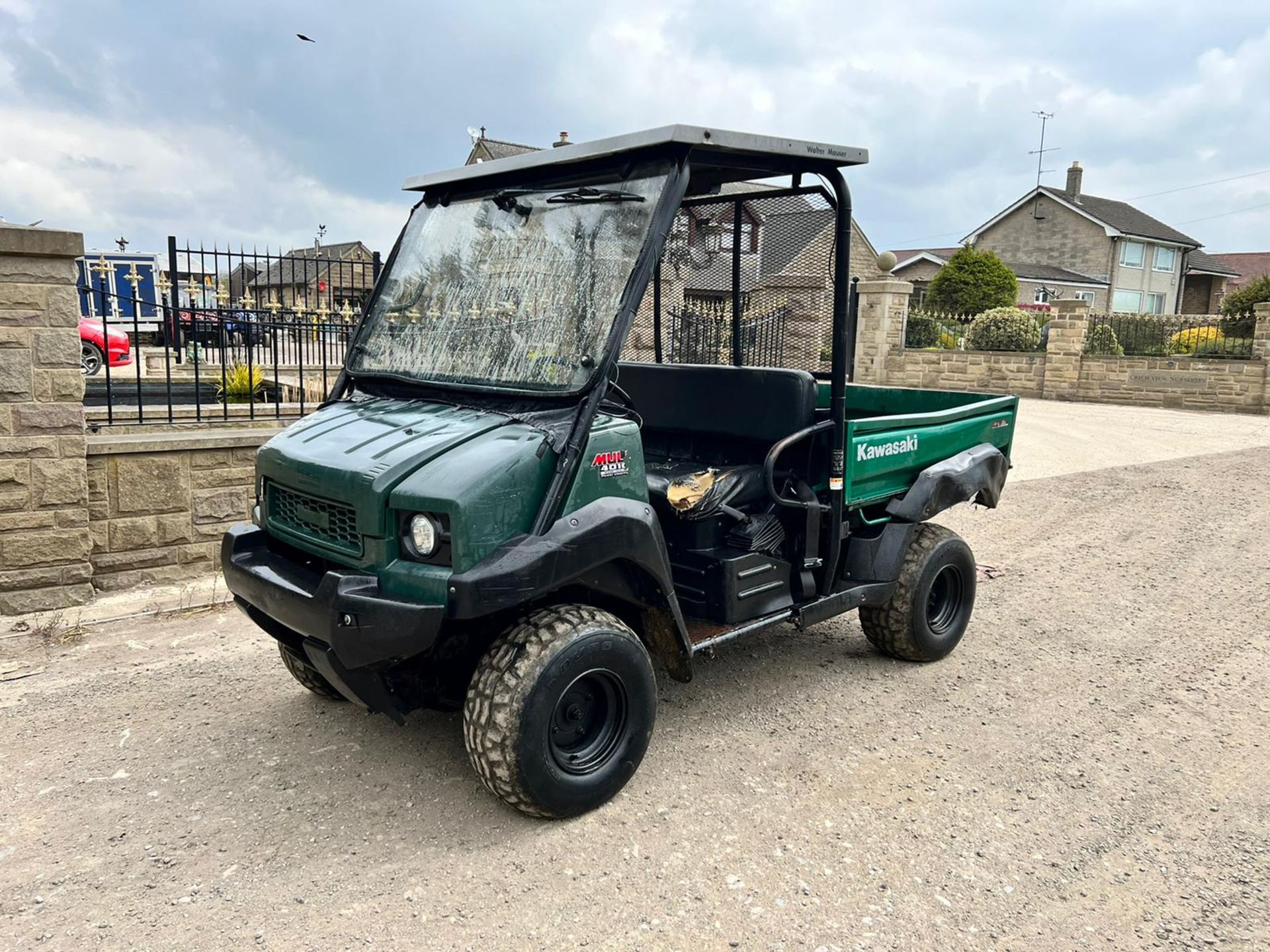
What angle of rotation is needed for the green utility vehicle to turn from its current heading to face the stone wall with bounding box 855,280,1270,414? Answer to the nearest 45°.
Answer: approximately 180°

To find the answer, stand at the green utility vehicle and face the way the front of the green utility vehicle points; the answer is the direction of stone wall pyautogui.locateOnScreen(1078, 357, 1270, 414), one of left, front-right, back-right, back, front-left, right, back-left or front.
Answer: back

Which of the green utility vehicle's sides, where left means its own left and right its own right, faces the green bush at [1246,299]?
back

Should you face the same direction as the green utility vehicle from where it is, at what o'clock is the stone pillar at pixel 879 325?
The stone pillar is roughly at 5 o'clock from the green utility vehicle.

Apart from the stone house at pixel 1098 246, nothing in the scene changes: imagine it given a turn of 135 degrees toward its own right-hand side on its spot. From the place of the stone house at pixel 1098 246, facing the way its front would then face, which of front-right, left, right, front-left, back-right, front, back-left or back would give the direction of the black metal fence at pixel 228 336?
left

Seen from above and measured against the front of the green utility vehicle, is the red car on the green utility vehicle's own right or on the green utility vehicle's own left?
on the green utility vehicle's own right

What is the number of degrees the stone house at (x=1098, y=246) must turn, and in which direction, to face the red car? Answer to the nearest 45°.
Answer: approximately 45° to its right

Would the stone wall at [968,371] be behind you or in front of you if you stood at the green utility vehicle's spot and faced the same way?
behind

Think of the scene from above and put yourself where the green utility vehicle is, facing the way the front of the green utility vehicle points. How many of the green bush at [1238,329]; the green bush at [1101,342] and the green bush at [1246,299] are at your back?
3

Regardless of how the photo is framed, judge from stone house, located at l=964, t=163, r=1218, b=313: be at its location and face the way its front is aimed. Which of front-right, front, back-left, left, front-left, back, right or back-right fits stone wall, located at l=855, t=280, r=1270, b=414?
front-right

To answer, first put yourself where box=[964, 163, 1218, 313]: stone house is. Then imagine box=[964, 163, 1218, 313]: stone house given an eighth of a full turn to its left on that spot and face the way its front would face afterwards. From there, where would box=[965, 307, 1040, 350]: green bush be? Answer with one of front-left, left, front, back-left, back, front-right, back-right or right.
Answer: right

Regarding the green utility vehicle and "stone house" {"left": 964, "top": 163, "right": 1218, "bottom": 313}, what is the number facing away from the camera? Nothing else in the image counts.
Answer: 0

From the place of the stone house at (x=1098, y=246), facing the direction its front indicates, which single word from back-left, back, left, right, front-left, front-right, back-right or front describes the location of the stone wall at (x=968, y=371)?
front-right

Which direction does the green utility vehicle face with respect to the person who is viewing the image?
facing the viewer and to the left of the viewer
